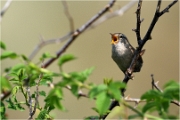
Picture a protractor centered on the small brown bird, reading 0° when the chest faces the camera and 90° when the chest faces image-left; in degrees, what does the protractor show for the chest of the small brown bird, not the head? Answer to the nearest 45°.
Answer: approximately 45°

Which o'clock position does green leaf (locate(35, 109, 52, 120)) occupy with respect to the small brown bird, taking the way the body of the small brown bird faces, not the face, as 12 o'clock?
The green leaf is roughly at 1 o'clock from the small brown bird.

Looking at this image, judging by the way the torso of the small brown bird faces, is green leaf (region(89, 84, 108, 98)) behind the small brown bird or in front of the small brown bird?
in front
